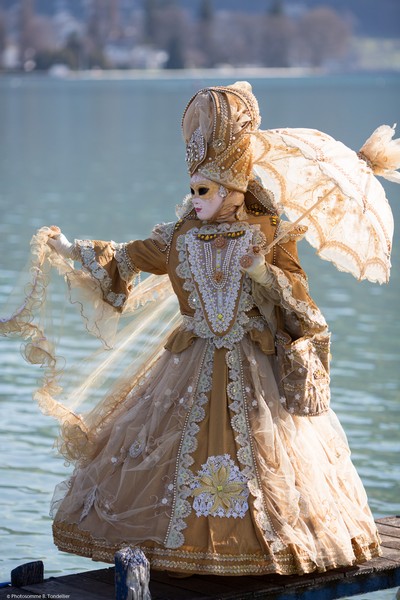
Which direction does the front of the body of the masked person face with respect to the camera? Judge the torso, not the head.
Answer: toward the camera

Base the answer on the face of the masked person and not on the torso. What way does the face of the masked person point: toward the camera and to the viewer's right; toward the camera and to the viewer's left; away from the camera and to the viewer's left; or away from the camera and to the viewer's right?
toward the camera and to the viewer's left
